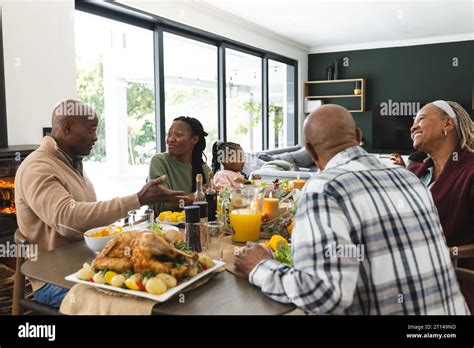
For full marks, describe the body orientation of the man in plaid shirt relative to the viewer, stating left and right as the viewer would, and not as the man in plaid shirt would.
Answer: facing away from the viewer and to the left of the viewer

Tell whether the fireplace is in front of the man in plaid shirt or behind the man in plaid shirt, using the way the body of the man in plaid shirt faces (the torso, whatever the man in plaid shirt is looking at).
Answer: in front

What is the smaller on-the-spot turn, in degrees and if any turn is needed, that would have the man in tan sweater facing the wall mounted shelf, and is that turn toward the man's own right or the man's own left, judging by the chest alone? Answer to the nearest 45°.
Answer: approximately 45° to the man's own left

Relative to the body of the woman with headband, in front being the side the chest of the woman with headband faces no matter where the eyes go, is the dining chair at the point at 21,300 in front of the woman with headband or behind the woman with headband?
in front

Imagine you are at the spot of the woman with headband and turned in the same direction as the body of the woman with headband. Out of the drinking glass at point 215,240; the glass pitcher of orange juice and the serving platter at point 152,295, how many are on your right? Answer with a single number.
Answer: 0

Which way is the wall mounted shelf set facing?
toward the camera

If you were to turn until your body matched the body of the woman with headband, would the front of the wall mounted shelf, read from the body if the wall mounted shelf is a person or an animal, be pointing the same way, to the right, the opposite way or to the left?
to the left

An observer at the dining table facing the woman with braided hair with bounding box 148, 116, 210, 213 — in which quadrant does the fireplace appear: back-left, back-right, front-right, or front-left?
front-left

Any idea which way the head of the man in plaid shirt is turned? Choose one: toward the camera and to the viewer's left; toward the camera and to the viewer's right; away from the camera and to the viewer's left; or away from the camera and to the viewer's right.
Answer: away from the camera and to the viewer's left

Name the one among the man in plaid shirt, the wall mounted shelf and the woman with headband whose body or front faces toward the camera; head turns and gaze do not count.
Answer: the wall mounted shelf

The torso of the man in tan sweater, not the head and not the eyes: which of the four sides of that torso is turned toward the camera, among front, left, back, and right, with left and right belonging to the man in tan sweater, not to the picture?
right

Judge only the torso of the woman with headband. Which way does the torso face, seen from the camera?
to the viewer's left

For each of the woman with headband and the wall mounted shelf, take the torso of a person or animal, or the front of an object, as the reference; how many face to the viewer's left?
1

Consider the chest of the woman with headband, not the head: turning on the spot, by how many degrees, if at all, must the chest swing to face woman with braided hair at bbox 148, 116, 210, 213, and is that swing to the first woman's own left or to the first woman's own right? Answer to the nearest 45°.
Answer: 0° — they already face them

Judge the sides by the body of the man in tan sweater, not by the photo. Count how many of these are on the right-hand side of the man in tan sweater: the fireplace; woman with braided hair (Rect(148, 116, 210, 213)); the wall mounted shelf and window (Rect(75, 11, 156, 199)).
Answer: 0

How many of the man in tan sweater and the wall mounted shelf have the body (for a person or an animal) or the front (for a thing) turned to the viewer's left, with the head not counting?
0

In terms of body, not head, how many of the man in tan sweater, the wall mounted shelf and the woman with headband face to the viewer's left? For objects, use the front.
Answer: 1

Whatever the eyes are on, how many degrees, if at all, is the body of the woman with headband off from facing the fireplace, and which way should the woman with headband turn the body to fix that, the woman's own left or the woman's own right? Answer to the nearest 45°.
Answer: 0° — they already face it

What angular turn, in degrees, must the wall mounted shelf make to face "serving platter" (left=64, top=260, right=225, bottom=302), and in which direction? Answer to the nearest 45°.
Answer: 0° — it already faces it

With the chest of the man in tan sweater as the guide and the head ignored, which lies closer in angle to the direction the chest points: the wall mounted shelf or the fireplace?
the wall mounted shelf

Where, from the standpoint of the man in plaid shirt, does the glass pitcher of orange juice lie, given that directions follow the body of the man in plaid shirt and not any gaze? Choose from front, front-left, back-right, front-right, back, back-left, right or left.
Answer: front
